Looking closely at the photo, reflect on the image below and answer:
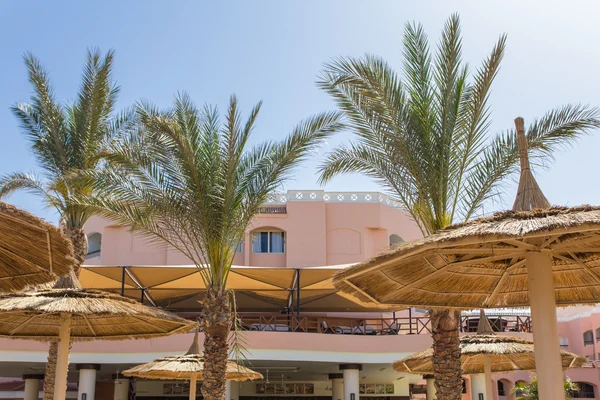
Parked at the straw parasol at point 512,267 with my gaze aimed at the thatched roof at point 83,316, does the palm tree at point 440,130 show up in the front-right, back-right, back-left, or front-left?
front-right

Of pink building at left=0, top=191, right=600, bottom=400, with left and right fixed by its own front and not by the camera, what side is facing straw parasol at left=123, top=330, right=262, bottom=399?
front

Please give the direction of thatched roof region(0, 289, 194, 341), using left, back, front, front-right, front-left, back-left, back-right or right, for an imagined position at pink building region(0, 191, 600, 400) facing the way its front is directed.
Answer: front

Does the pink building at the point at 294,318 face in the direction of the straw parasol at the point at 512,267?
yes

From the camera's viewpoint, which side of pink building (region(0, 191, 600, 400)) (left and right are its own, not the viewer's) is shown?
front

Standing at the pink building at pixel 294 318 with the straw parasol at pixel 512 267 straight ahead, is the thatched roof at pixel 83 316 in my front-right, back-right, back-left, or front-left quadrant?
front-right

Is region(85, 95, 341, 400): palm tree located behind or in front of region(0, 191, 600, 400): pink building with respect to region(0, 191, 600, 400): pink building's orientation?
in front

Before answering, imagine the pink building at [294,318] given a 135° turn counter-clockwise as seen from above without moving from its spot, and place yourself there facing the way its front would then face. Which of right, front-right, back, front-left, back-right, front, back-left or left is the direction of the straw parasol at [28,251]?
back-right

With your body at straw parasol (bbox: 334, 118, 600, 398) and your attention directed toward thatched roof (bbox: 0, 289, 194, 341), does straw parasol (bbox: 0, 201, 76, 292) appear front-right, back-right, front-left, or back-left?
front-left

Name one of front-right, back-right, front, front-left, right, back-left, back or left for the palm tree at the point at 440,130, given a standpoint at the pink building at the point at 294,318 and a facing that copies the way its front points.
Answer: front
